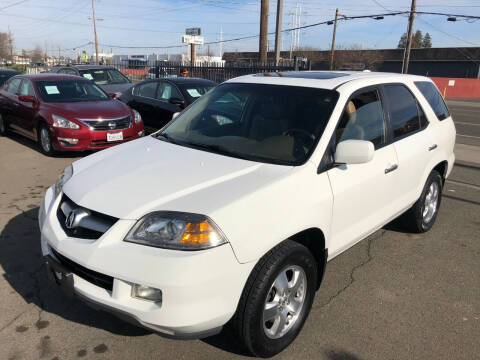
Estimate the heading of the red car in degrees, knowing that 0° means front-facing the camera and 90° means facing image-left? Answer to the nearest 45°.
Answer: approximately 315°

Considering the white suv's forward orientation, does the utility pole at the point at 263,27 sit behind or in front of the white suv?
behind

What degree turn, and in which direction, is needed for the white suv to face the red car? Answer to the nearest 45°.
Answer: approximately 90° to its right

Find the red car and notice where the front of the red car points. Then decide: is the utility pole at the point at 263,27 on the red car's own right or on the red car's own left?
on the red car's own left

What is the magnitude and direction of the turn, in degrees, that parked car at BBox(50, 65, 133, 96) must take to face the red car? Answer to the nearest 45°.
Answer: approximately 45° to its right

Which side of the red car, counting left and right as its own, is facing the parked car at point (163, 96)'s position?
left

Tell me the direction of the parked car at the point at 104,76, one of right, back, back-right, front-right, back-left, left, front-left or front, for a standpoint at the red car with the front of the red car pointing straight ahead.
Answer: back-left

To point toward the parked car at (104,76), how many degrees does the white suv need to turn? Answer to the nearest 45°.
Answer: approximately 90° to its right
